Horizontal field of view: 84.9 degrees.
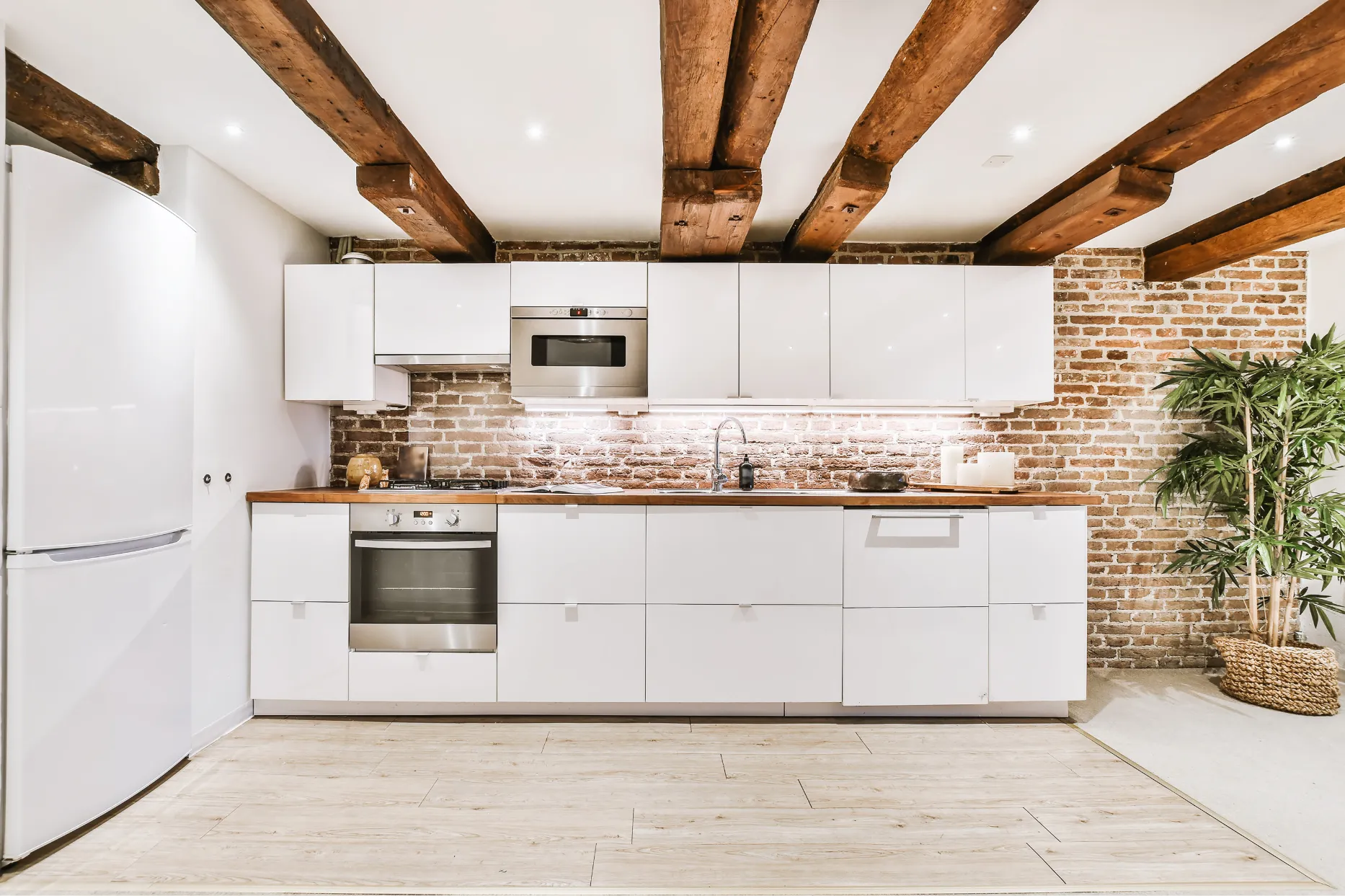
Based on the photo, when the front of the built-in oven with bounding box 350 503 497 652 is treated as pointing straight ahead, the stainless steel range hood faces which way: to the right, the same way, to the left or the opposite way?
the same way

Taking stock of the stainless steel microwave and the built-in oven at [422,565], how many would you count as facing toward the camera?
2

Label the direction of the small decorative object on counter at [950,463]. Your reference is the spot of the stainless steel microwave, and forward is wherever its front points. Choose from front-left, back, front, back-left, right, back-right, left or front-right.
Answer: left

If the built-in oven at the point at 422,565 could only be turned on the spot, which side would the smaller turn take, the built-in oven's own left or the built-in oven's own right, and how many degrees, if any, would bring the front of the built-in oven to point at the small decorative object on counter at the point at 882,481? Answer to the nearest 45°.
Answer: approximately 90° to the built-in oven's own left

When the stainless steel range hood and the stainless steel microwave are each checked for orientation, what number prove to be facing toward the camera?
2

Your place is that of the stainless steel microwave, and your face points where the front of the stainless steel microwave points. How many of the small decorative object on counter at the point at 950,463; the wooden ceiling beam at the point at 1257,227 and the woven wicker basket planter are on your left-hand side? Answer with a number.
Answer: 3

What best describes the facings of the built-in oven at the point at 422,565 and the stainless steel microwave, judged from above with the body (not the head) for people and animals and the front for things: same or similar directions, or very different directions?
same or similar directions

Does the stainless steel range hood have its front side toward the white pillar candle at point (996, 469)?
no

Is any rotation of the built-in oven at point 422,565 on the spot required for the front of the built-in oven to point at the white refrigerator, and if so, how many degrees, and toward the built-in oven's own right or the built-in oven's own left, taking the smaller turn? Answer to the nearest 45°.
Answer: approximately 45° to the built-in oven's own right

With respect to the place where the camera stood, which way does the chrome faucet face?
facing the viewer and to the right of the viewer

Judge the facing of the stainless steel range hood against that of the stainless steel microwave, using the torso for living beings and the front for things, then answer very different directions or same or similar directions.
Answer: same or similar directions

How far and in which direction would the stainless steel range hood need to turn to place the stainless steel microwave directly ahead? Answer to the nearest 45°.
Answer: approximately 90° to its left

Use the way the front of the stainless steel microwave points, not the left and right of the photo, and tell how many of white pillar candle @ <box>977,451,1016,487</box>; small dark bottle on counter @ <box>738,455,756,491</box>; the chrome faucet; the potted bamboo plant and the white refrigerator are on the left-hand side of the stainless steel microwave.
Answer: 4

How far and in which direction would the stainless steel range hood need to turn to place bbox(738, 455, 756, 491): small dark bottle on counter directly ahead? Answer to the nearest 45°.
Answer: approximately 90° to its left

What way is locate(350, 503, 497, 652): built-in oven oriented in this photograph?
toward the camera

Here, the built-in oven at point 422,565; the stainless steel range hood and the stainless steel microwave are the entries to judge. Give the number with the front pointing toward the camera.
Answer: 3

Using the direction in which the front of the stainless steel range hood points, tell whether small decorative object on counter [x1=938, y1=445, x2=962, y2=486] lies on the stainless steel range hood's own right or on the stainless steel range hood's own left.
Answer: on the stainless steel range hood's own left

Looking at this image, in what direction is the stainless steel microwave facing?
toward the camera
